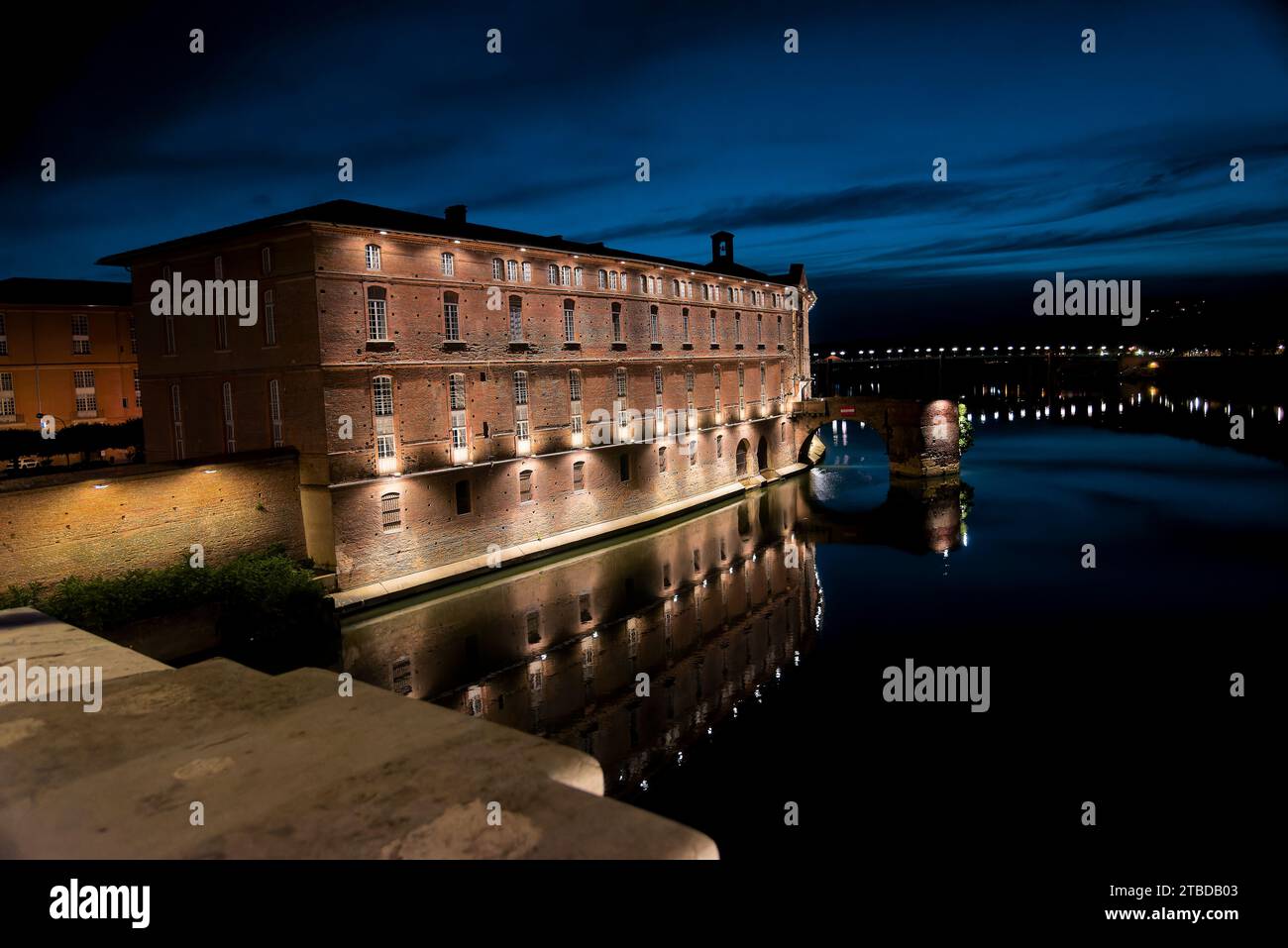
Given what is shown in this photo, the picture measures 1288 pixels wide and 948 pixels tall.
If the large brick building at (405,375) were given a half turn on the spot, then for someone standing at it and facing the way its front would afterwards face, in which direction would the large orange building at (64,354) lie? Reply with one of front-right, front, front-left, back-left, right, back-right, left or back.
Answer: front

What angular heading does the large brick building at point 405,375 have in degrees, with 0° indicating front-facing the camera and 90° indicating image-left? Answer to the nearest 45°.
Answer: approximately 315°

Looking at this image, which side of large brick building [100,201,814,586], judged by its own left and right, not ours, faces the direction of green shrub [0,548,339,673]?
right
